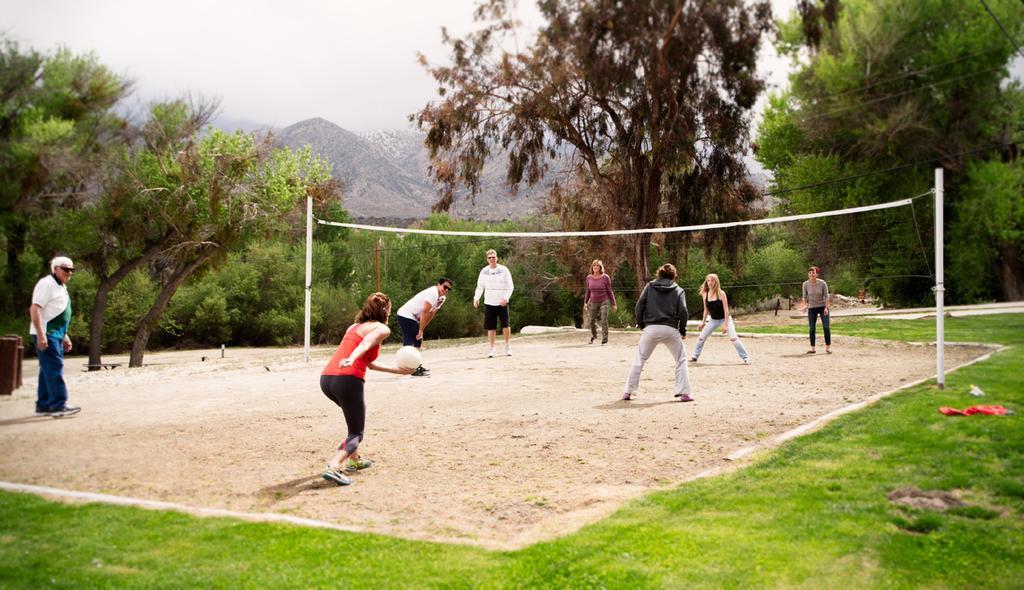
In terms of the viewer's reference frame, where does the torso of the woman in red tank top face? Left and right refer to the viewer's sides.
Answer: facing away from the viewer and to the right of the viewer

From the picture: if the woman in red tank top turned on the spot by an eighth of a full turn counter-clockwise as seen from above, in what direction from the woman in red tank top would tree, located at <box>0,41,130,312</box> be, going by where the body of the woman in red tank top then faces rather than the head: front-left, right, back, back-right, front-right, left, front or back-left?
front-left

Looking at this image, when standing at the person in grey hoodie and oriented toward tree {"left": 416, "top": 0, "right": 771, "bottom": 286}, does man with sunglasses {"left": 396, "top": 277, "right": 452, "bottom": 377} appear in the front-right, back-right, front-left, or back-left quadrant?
front-left

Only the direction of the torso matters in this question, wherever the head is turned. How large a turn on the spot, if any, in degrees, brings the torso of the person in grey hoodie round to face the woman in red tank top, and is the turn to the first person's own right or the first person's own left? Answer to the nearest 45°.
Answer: approximately 135° to the first person's own left

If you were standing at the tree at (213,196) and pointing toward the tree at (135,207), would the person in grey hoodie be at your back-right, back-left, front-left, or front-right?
back-left

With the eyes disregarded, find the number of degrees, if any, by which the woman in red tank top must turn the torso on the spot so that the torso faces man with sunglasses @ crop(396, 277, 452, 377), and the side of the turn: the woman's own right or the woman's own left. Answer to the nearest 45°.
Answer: approximately 45° to the woman's own left

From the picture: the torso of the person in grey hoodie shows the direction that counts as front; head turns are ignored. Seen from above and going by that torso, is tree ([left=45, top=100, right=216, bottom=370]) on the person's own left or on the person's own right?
on the person's own left

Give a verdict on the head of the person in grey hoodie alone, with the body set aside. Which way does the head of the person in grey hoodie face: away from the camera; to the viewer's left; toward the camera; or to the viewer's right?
away from the camera

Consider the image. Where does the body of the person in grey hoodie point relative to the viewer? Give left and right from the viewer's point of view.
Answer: facing away from the viewer

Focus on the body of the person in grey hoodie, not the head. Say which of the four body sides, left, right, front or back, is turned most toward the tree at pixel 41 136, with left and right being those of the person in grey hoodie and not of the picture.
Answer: left

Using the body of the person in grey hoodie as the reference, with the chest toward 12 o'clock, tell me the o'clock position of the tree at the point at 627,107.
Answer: The tree is roughly at 12 o'clock from the person in grey hoodie.

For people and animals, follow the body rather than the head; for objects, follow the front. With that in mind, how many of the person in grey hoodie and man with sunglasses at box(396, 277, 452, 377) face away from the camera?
1
